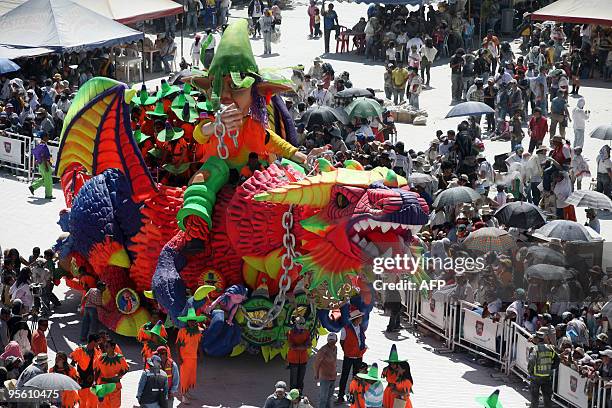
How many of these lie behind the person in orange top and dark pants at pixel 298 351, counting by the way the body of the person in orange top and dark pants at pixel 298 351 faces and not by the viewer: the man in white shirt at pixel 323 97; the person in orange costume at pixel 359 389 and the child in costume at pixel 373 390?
1

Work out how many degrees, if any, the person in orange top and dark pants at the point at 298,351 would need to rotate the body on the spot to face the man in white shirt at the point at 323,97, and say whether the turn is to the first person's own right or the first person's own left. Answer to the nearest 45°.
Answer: approximately 180°

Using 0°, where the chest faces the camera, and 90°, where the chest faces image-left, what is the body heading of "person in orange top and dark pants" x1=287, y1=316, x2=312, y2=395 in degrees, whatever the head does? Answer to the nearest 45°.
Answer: approximately 0°

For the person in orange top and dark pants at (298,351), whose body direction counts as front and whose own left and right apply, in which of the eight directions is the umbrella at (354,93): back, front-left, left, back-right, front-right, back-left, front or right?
back

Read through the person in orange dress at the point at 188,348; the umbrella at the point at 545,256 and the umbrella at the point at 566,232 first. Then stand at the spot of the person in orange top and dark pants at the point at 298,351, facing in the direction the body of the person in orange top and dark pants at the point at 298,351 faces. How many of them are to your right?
1

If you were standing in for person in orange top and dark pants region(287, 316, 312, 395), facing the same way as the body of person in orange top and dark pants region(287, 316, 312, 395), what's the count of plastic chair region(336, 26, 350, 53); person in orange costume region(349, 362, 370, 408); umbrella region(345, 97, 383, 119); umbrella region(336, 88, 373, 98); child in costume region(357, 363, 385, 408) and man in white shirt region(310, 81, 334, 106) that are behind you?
4

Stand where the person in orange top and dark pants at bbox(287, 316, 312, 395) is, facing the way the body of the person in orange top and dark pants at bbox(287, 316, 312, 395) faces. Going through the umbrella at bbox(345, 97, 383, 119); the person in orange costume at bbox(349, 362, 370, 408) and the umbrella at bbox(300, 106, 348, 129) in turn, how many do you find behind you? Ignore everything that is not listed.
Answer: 2

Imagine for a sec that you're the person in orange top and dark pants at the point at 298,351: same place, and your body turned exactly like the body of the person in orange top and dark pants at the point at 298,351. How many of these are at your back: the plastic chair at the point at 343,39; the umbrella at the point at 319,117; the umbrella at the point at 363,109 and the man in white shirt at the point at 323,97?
4

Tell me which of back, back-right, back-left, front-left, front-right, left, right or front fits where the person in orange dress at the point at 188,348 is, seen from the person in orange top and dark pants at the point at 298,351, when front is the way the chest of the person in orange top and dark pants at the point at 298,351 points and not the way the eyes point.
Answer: right

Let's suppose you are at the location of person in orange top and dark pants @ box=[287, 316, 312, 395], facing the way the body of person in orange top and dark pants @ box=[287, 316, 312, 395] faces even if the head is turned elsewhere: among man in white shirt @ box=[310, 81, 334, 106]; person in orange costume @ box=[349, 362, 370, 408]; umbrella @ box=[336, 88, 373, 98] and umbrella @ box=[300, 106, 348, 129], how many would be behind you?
3

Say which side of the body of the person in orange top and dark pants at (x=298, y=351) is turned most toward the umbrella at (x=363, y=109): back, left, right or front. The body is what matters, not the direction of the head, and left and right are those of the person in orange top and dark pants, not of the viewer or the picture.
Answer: back

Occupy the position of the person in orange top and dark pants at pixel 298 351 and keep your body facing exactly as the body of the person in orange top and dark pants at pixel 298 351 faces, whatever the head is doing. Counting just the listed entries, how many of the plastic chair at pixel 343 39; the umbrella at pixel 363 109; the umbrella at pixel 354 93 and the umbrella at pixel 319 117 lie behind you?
4

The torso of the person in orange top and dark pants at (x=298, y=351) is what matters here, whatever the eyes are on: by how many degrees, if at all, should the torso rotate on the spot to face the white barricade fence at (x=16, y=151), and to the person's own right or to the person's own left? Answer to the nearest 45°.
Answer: approximately 135° to the person's own right

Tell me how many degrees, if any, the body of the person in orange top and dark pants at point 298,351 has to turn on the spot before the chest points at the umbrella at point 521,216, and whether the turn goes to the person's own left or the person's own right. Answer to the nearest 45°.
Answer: approximately 135° to the person's own left

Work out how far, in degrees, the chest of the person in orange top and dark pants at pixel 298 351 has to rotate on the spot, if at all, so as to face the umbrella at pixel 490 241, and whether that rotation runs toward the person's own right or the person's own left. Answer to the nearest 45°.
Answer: approximately 135° to the person's own left
